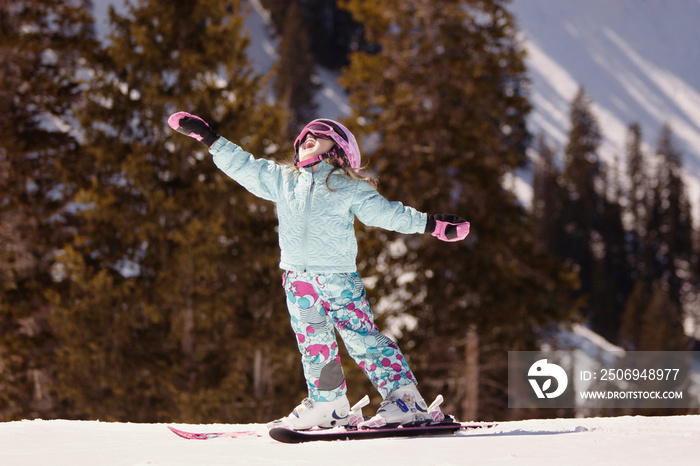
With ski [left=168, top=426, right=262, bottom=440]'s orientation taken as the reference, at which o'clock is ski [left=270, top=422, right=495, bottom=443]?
ski [left=270, top=422, right=495, bottom=443] is roughly at 7 o'clock from ski [left=168, top=426, right=262, bottom=440].

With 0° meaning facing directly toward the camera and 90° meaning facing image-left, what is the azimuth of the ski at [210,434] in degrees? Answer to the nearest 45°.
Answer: approximately 90°

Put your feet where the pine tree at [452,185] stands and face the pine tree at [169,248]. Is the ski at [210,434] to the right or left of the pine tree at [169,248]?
left

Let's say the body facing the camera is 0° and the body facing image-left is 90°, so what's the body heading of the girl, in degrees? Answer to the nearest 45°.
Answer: approximately 45°

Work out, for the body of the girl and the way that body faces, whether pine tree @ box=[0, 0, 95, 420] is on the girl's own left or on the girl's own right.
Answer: on the girl's own right
